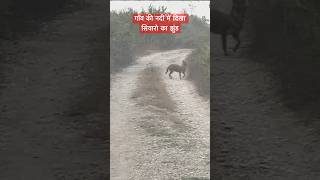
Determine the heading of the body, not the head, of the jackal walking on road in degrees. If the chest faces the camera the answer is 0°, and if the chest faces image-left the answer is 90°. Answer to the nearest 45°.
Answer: approximately 270°
